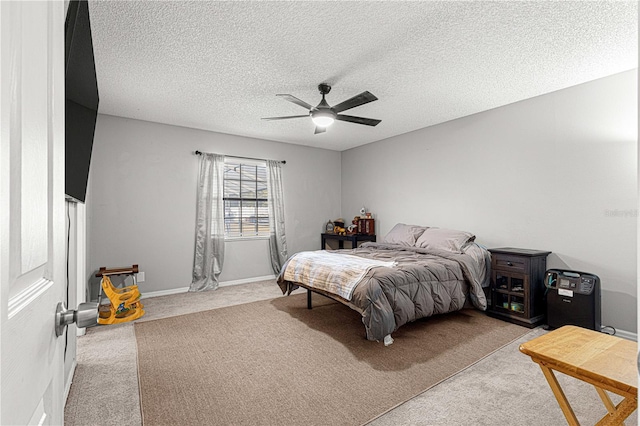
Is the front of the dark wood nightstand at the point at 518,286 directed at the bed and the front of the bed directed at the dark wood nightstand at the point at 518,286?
no

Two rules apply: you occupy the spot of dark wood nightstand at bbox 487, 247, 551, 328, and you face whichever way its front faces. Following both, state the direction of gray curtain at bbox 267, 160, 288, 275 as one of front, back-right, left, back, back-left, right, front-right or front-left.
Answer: front-right

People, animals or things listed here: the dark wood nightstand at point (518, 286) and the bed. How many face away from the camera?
0

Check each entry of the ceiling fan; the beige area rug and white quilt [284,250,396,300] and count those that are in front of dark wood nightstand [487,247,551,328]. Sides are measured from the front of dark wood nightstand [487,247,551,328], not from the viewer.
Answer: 3

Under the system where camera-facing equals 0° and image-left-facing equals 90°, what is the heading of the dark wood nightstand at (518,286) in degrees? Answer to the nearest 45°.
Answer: approximately 45°

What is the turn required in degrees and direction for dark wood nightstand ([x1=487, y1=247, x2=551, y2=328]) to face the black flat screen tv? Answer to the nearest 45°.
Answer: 0° — it already faces it

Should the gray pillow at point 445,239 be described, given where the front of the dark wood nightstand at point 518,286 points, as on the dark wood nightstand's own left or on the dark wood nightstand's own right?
on the dark wood nightstand's own right

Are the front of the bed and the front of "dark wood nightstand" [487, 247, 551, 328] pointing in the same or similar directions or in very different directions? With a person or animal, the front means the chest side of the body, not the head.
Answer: same or similar directions

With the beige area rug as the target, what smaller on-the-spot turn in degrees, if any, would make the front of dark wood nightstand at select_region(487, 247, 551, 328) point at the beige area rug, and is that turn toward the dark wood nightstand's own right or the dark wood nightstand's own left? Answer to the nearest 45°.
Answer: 0° — it already faces it

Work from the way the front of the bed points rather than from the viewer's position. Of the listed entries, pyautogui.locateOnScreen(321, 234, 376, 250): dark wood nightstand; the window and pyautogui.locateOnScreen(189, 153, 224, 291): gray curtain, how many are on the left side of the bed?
0

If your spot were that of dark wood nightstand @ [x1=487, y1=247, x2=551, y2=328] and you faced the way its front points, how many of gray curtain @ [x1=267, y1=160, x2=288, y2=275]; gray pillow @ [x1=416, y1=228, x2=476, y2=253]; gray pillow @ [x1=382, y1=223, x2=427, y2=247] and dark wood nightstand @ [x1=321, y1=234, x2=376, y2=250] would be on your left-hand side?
0

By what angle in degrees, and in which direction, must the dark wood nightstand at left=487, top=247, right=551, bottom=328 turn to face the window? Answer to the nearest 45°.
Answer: approximately 45° to its right

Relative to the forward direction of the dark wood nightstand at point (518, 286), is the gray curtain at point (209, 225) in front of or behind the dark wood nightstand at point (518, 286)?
in front

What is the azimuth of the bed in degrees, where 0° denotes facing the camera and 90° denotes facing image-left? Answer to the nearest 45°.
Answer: approximately 45°

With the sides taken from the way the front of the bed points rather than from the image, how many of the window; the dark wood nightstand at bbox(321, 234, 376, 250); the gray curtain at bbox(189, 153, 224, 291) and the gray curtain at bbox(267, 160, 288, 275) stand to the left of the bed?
0

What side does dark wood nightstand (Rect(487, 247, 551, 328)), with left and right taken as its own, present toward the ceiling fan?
front

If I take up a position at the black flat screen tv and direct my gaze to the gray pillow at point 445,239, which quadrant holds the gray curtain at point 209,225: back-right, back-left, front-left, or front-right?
front-left
